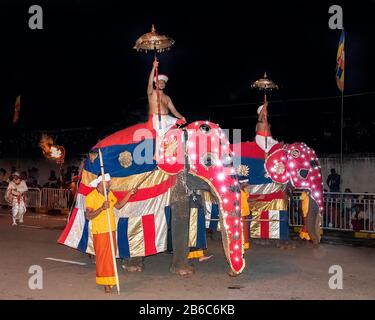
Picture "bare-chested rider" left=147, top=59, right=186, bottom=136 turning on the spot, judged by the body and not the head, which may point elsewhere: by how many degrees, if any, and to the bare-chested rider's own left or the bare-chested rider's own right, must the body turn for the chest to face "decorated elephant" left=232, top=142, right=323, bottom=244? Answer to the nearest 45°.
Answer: approximately 90° to the bare-chested rider's own left

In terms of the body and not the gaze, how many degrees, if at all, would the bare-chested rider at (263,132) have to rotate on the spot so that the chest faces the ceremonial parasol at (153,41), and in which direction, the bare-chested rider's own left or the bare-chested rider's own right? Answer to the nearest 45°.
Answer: approximately 135° to the bare-chested rider's own right

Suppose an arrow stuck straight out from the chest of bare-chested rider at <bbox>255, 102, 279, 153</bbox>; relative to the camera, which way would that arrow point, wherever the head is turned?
to the viewer's right

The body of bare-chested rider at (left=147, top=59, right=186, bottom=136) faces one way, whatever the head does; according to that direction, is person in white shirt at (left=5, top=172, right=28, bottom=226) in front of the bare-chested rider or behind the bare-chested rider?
behind

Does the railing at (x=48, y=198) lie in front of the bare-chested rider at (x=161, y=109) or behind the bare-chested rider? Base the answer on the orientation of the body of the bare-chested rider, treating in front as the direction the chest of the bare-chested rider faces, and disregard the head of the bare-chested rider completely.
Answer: behind

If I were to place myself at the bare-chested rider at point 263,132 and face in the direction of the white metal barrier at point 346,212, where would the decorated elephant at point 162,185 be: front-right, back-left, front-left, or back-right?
back-right

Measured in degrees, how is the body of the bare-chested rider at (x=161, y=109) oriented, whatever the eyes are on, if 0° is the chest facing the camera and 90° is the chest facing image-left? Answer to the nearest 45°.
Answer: approximately 315°

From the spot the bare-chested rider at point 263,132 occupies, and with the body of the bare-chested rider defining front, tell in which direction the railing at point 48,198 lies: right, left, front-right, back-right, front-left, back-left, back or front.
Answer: back-left

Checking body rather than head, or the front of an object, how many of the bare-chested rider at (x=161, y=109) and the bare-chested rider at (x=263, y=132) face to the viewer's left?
0
